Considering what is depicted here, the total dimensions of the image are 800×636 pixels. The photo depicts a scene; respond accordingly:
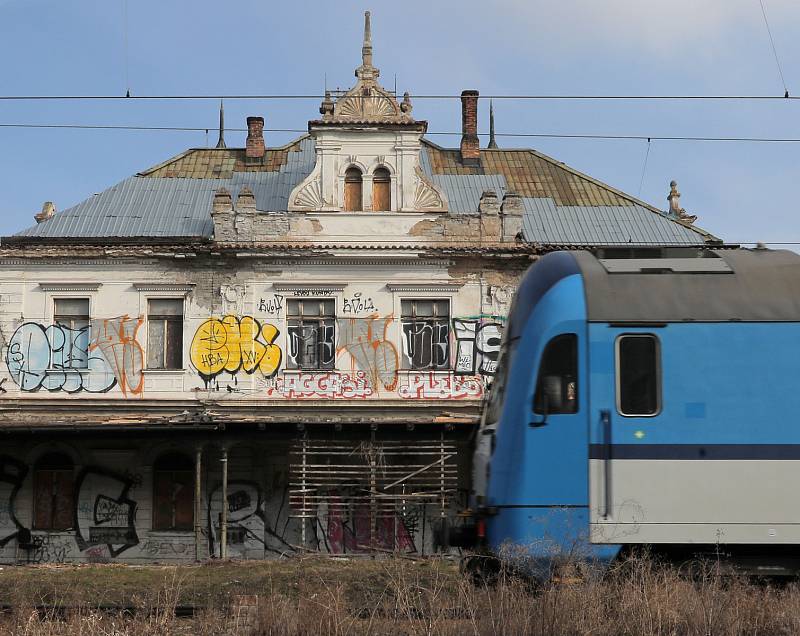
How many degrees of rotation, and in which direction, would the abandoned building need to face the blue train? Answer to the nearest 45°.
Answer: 0° — it already faces it

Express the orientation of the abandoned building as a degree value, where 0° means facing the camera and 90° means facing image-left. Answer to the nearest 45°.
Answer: approximately 0°

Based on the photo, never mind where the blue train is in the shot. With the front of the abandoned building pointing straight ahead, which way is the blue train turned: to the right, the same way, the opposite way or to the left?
to the right

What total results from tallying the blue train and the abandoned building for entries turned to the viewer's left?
1

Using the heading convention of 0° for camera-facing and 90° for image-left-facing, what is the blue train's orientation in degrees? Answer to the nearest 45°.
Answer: approximately 90°

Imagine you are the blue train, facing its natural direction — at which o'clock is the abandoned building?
The abandoned building is roughly at 2 o'clock from the blue train.
